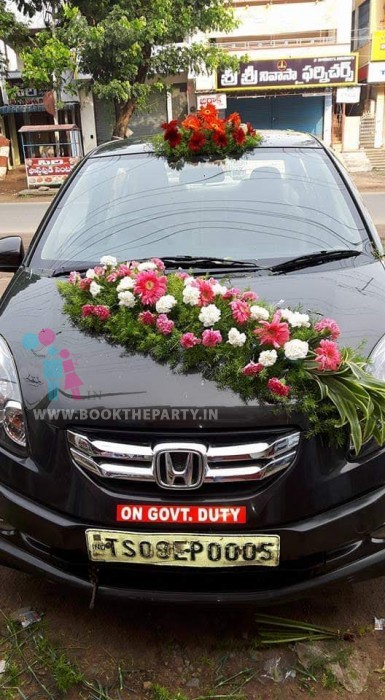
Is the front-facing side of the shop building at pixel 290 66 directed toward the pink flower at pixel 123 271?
yes

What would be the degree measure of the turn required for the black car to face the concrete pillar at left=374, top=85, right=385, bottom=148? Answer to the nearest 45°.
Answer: approximately 180°

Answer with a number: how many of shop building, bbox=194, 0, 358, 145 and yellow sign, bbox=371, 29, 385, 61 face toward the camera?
2

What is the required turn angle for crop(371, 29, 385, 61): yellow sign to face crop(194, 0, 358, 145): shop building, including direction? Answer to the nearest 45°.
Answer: approximately 90° to its right

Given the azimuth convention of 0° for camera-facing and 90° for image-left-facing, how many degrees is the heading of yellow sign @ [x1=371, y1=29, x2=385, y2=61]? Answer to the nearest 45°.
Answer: approximately 0°

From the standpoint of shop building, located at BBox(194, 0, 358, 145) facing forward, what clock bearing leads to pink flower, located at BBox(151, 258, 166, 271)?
The pink flower is roughly at 12 o'clock from the shop building.

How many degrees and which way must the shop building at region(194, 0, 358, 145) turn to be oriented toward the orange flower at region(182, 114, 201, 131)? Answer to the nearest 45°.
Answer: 0° — it already faces it

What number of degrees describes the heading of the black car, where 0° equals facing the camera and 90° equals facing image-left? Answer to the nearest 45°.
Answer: approximately 0°

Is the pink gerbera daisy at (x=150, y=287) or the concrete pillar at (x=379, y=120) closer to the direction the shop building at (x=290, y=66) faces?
the pink gerbera daisy

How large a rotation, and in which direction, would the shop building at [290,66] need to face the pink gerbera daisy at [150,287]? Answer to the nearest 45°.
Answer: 0° — it already faces it
